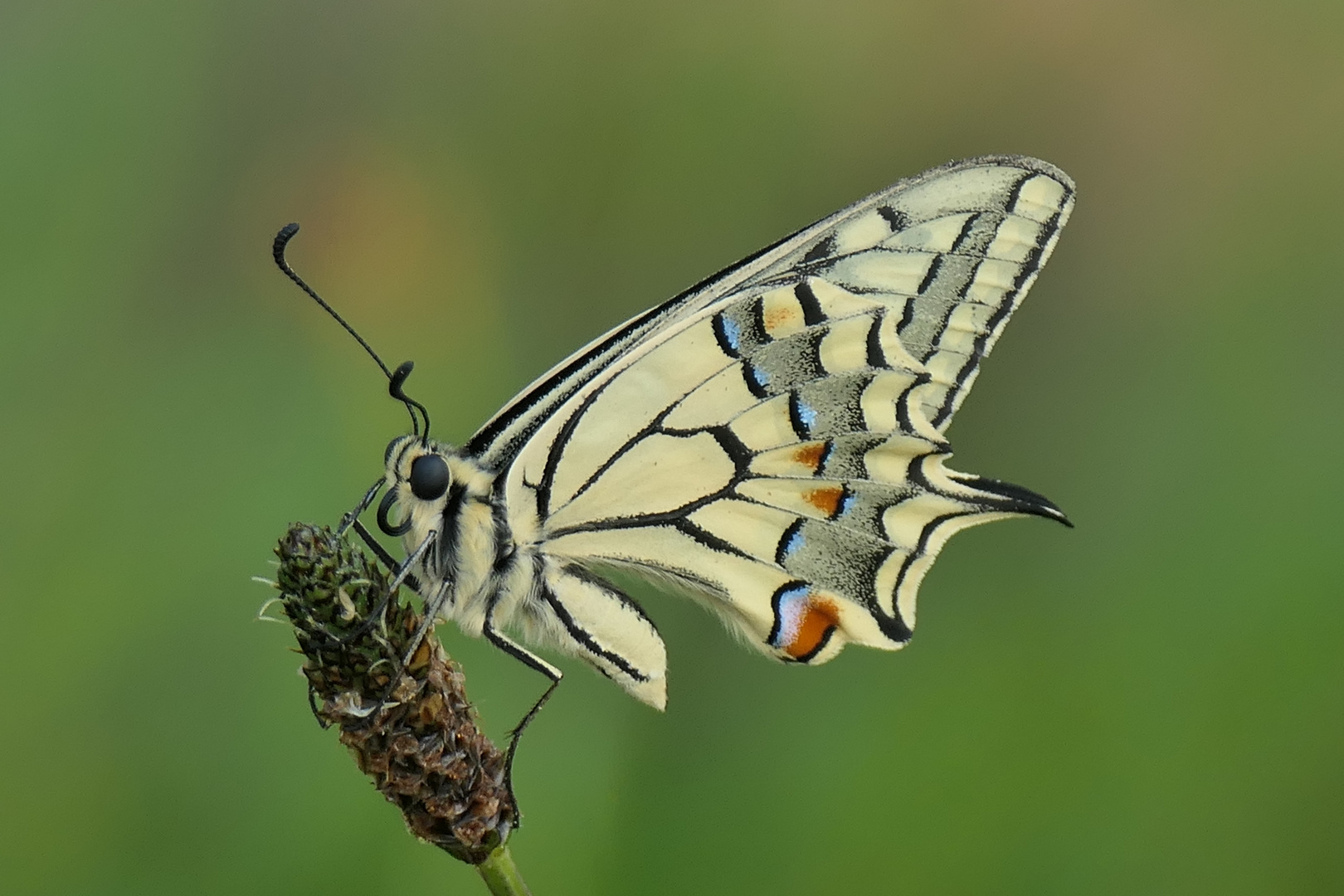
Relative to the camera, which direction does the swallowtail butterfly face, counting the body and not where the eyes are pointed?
to the viewer's left
